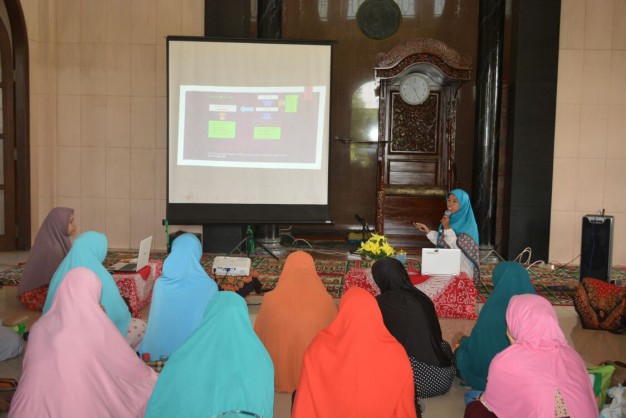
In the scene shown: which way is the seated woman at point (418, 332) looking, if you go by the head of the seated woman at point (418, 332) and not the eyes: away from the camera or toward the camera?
away from the camera

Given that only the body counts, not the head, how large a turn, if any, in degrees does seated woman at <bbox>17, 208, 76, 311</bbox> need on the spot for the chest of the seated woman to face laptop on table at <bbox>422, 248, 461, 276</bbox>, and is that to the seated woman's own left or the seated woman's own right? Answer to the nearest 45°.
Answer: approximately 45° to the seated woman's own right

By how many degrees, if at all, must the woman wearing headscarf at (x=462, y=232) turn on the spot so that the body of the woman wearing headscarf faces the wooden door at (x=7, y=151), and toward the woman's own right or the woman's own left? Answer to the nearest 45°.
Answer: approximately 45° to the woman's own right

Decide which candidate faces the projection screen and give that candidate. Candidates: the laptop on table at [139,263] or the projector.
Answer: the projector

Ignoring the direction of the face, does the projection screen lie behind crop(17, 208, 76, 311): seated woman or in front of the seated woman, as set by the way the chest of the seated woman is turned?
in front

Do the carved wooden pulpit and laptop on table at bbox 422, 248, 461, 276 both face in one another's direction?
yes

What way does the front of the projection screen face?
toward the camera

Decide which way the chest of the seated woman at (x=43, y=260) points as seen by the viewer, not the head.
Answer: to the viewer's right

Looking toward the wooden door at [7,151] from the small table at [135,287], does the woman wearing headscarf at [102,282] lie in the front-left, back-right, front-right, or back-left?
back-left

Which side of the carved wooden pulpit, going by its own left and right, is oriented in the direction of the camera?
front

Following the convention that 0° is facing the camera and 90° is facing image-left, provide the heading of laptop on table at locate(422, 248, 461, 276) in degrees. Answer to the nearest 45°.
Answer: approximately 180°

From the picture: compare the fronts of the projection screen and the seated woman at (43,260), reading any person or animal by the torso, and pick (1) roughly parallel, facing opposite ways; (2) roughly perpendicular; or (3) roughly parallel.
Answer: roughly perpendicular

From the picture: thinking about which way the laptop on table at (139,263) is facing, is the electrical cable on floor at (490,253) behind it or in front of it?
behind

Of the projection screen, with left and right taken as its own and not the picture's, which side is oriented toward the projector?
front

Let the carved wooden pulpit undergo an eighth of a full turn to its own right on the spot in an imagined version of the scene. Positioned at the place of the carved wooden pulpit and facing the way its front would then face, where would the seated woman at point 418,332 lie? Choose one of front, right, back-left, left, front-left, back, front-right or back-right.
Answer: front-left

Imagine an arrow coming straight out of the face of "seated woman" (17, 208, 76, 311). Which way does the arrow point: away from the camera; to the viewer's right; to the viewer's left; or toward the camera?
to the viewer's right

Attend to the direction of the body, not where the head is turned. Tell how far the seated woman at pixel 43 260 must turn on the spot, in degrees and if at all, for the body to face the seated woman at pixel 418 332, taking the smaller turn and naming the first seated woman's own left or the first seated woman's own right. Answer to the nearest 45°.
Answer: approximately 45° to the first seated woman's own right

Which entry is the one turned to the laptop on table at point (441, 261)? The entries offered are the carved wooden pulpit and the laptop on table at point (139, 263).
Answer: the carved wooden pulpit

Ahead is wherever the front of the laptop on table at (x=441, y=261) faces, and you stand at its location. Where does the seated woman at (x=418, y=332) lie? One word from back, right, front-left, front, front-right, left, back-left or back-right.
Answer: back

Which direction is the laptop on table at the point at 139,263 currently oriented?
to the viewer's left
